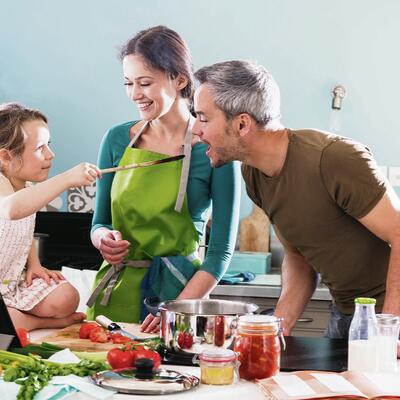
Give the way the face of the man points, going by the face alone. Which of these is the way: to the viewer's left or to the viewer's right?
to the viewer's left

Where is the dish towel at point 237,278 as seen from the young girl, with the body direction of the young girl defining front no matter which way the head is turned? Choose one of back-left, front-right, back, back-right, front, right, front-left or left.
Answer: front-left

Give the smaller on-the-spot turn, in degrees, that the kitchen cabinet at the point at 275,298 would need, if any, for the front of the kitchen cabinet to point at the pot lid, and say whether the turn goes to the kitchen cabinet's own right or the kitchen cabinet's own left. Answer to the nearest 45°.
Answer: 0° — it already faces it

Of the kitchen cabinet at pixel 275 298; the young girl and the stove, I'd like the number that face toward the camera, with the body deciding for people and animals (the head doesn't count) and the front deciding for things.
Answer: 2

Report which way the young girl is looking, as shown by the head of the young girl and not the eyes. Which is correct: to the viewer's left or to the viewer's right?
to the viewer's right

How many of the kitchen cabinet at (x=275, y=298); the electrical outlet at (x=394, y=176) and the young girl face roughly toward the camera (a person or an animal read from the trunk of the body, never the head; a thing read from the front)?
2

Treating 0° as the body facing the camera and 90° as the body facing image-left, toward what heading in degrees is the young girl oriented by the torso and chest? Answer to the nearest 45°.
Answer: approximately 270°
